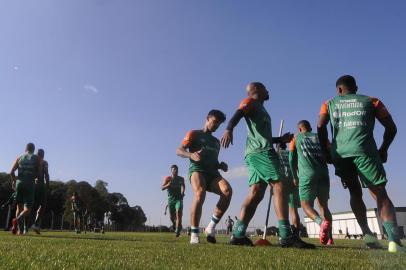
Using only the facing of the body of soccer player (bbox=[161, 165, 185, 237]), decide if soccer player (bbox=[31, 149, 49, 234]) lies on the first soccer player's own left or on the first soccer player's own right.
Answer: on the first soccer player's own right

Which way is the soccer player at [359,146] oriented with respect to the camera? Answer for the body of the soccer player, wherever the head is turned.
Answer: away from the camera

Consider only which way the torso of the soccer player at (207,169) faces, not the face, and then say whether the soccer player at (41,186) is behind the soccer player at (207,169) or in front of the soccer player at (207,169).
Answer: behind

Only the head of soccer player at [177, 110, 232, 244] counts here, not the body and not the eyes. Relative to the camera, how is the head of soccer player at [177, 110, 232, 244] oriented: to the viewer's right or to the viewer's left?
to the viewer's right
